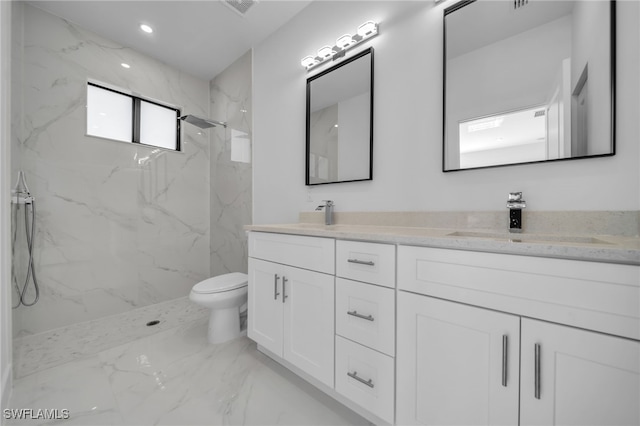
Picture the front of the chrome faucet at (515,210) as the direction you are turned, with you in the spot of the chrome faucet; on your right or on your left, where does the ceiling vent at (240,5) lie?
on your right

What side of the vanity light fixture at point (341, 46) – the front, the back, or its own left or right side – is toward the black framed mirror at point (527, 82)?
left

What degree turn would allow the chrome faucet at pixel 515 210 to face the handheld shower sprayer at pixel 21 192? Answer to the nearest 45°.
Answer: approximately 45° to its right

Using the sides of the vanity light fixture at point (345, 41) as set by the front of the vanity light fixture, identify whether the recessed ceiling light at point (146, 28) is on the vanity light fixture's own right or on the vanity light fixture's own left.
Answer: on the vanity light fixture's own right

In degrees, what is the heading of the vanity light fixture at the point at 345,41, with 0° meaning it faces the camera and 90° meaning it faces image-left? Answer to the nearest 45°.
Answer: approximately 45°

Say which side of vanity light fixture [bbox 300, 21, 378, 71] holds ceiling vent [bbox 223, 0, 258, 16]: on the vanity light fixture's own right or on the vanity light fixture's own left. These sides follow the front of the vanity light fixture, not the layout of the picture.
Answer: on the vanity light fixture's own right

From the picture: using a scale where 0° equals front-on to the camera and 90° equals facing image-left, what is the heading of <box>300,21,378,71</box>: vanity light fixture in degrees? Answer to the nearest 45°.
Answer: approximately 45°
